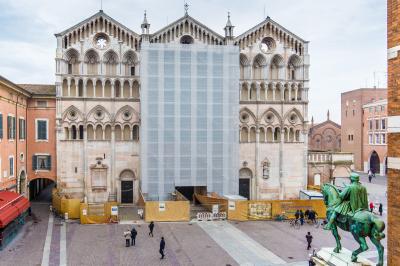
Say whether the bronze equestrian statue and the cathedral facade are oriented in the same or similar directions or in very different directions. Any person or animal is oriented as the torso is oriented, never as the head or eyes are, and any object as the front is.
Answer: very different directions

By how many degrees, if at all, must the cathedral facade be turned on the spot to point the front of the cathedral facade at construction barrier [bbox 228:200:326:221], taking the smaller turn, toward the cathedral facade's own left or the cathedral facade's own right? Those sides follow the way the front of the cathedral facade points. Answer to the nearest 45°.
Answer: approximately 45° to the cathedral facade's own left

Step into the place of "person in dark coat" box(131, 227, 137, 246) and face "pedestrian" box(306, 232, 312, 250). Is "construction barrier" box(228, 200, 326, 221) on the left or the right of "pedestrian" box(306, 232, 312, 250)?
left

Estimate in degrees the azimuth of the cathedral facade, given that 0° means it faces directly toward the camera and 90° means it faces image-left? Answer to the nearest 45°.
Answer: approximately 0°

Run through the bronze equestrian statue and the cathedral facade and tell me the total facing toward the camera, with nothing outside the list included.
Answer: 1

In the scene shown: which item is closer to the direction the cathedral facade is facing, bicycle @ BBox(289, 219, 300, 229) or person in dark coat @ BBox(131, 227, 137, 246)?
the person in dark coat

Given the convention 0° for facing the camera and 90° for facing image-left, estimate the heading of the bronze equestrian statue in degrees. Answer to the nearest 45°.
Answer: approximately 135°

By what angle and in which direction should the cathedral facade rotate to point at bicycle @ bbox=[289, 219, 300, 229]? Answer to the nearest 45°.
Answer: approximately 45° to its left
